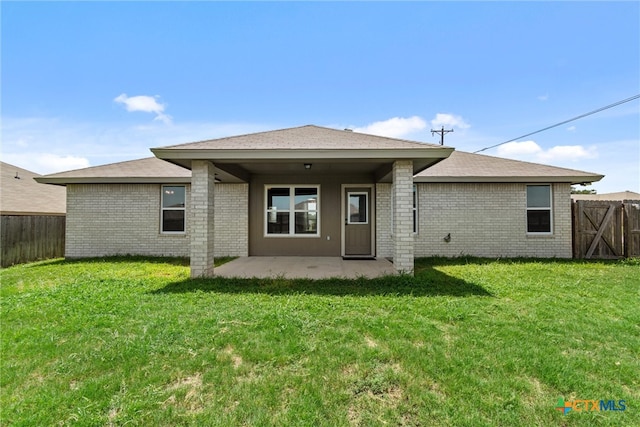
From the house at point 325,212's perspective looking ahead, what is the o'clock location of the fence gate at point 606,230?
The fence gate is roughly at 3 o'clock from the house.

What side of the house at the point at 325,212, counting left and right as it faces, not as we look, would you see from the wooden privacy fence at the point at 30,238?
left

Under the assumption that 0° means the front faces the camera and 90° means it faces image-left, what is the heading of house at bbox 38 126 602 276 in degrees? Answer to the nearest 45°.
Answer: approximately 180°
